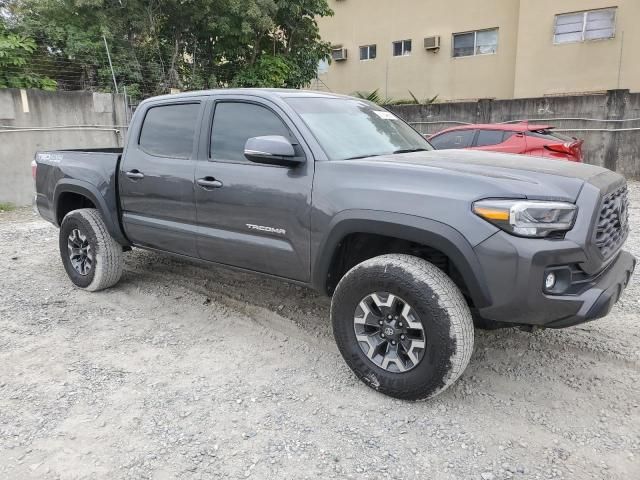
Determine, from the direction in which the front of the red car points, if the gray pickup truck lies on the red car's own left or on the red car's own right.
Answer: on the red car's own left

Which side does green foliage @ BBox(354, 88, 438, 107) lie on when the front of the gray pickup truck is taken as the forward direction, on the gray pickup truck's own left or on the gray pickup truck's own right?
on the gray pickup truck's own left

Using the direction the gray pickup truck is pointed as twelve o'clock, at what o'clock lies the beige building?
The beige building is roughly at 8 o'clock from the gray pickup truck.

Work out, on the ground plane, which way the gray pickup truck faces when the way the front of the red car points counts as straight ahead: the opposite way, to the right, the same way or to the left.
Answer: the opposite way

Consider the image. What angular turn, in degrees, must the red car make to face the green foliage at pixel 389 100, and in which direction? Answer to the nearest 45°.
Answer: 0° — it already faces it

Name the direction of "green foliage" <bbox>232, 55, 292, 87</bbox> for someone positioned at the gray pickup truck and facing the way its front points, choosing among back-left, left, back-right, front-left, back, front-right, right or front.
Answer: back-left

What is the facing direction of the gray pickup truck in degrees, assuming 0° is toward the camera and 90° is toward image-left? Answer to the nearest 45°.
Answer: approximately 315°

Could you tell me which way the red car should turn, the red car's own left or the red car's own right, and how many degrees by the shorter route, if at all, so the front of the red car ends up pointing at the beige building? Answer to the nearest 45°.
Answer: approximately 45° to the red car's own right

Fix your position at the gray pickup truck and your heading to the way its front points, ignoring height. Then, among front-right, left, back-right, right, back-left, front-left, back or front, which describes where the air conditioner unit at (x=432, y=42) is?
back-left

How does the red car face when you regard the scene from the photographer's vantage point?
facing away from the viewer and to the left of the viewer

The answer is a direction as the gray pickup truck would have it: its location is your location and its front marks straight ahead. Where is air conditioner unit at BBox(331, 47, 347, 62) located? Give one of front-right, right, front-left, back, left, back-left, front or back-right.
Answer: back-left
